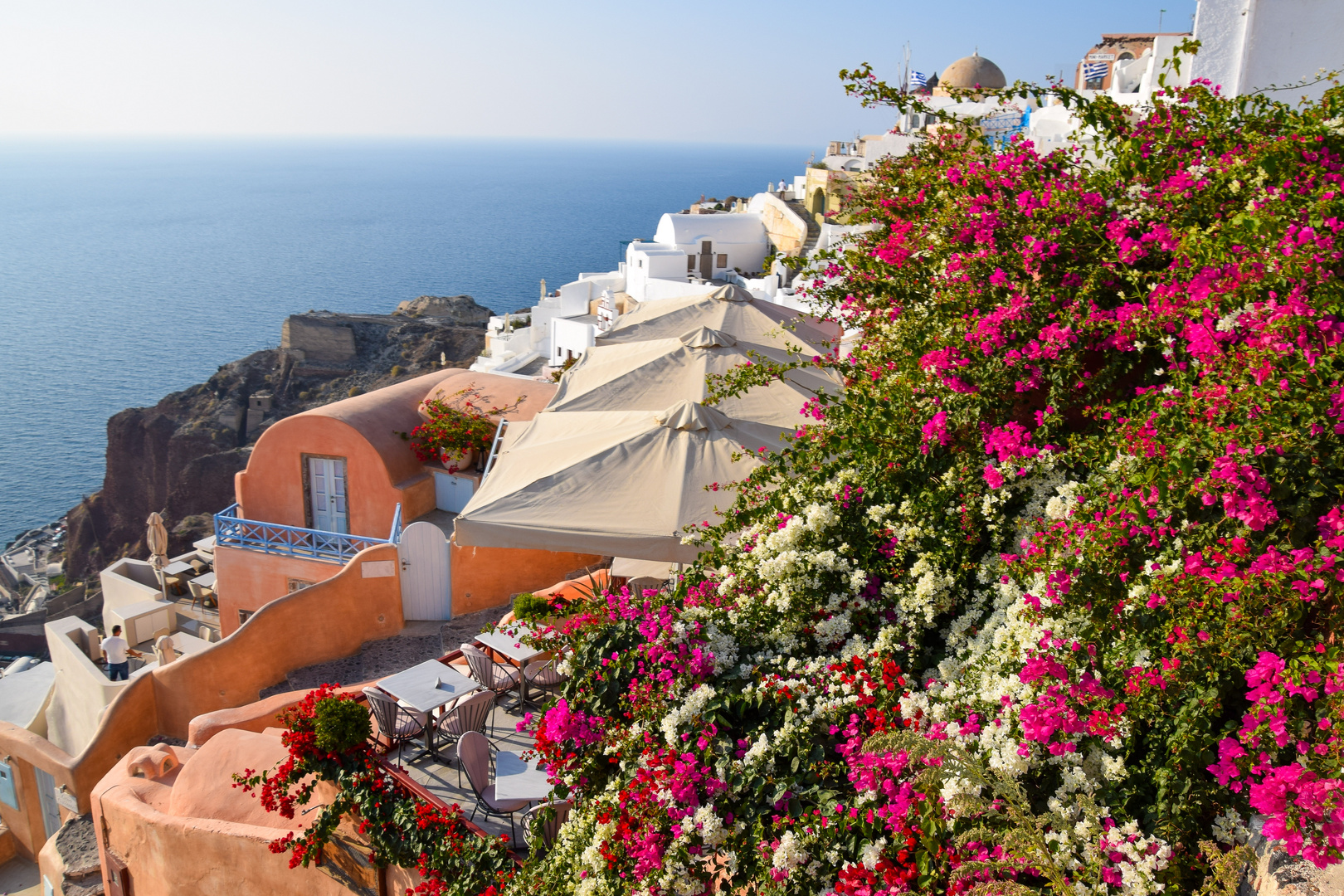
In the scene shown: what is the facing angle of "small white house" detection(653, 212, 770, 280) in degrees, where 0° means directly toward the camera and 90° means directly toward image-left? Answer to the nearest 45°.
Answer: approximately 0°

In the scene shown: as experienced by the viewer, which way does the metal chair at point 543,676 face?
facing away from the viewer and to the left of the viewer

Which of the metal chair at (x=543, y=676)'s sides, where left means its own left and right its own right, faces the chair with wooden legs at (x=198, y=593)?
front

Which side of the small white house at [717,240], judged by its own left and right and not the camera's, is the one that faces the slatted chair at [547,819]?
front

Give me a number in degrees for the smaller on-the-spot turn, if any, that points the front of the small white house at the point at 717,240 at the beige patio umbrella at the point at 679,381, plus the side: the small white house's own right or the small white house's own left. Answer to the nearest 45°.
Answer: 0° — it already faces it

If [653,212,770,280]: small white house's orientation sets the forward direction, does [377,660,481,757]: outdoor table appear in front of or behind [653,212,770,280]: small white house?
in front

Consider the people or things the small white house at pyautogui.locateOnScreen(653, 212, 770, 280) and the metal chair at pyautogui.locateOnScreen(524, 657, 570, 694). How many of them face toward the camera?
1

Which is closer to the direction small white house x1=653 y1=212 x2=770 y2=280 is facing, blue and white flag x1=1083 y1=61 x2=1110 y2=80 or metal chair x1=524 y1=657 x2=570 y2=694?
the metal chair

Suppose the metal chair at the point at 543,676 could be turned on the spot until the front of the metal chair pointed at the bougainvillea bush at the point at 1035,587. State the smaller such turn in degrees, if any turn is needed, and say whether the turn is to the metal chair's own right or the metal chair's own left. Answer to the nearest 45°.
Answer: approximately 180°
